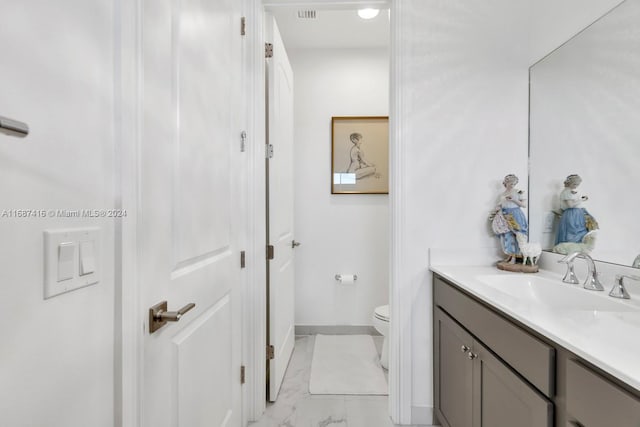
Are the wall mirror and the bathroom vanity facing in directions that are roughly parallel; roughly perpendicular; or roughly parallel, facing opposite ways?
roughly parallel

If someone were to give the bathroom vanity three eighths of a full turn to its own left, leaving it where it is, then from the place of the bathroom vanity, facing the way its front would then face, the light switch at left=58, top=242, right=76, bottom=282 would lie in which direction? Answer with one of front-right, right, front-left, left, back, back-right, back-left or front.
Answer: back-right

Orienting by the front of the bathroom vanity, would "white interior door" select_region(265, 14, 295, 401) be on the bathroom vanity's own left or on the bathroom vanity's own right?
on the bathroom vanity's own right

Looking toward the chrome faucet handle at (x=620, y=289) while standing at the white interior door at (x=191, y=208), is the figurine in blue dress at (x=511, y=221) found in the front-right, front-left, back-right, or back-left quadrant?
front-left

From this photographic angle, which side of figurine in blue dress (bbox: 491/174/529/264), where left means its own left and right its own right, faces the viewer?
front

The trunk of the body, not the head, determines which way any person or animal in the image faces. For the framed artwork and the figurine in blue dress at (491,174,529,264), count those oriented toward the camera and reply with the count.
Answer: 2

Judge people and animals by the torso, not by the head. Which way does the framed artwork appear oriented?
toward the camera

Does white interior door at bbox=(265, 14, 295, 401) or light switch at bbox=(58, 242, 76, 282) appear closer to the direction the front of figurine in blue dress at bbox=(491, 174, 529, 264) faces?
the light switch

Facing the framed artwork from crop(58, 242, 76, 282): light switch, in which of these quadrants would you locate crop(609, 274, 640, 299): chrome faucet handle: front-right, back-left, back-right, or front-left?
front-right

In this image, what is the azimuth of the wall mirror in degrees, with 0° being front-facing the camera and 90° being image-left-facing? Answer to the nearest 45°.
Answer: approximately 45°

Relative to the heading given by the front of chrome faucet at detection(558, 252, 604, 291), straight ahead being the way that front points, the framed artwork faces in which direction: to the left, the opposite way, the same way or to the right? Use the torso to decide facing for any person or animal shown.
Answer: to the left

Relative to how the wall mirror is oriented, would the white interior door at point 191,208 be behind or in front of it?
in front

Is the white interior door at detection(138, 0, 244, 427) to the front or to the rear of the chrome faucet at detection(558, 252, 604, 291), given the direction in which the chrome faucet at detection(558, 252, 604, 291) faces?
to the front

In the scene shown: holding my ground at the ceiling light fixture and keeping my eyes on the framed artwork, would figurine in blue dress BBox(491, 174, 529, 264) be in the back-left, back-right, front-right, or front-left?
back-right
